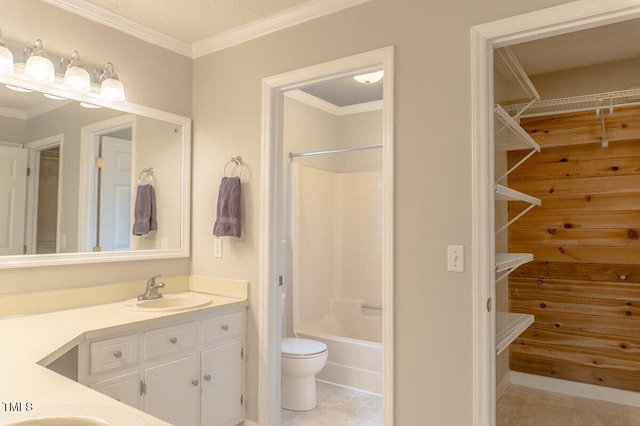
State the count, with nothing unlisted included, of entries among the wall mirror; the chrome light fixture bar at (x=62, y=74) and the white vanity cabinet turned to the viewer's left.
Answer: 0

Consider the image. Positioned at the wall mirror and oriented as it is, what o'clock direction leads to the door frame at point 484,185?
The door frame is roughly at 12 o'clock from the wall mirror.

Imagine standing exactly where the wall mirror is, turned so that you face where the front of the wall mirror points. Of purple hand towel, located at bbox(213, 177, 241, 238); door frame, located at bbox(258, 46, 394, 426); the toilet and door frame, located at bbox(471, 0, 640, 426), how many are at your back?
0

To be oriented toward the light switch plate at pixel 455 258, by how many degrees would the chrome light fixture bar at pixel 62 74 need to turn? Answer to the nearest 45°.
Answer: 0° — it already faces it

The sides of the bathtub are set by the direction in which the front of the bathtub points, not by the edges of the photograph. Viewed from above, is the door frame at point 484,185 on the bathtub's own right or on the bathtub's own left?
on the bathtub's own left

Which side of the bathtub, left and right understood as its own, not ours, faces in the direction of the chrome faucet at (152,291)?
front

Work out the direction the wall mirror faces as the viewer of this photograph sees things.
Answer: facing the viewer and to the right of the viewer

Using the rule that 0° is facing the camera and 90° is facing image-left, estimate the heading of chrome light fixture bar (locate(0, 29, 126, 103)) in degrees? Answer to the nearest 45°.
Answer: approximately 315°

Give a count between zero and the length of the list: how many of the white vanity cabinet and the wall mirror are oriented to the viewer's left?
0

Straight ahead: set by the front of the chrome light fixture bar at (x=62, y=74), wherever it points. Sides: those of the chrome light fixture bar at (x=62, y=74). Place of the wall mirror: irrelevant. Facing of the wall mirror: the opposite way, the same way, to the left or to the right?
the same way

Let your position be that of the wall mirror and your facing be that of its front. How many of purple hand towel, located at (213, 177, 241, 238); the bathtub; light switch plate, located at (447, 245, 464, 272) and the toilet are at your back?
0

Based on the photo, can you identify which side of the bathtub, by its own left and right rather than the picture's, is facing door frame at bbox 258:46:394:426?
front

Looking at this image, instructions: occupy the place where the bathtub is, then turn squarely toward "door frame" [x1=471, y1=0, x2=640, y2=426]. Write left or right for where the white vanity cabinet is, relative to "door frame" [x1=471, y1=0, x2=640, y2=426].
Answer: right

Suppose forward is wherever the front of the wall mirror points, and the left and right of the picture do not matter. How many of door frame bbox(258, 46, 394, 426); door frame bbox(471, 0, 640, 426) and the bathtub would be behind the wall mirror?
0

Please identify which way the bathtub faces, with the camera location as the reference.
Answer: facing the viewer and to the left of the viewer
